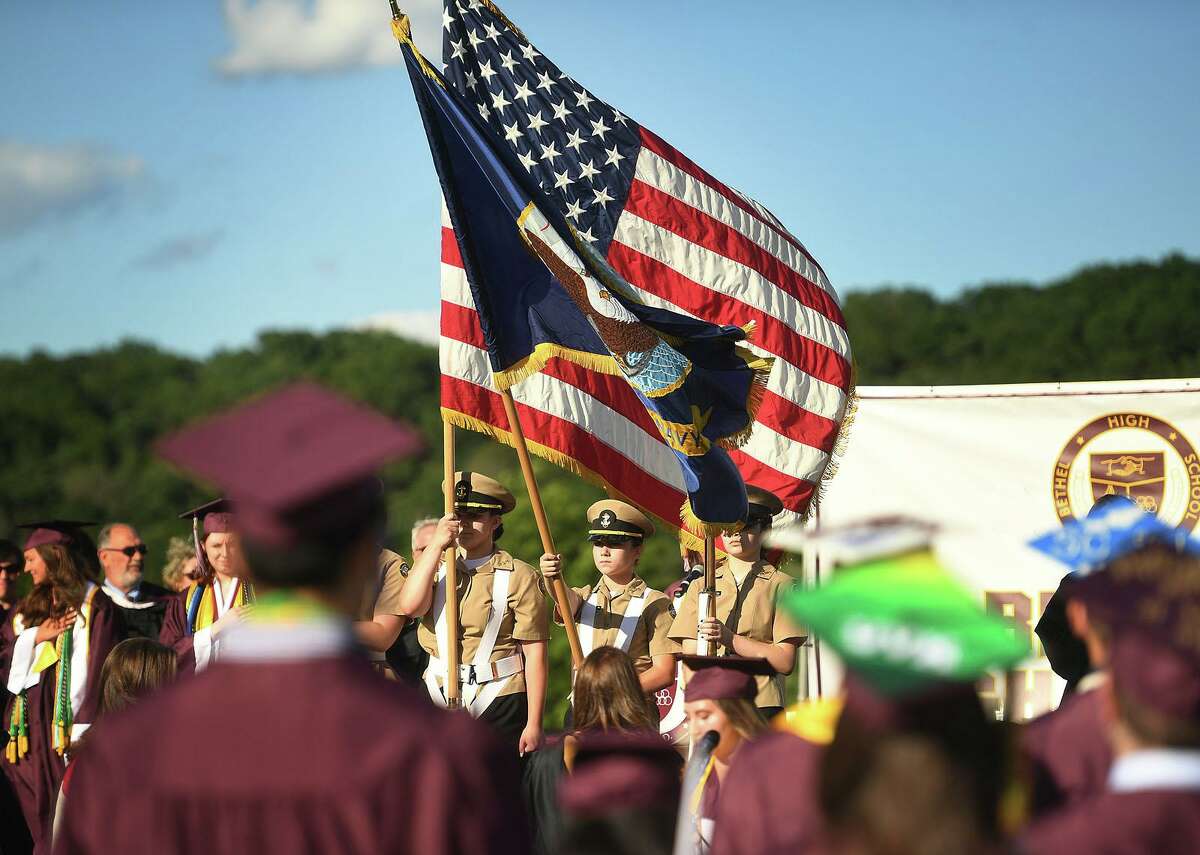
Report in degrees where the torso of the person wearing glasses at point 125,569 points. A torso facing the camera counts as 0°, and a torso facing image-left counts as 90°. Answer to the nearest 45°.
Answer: approximately 315°

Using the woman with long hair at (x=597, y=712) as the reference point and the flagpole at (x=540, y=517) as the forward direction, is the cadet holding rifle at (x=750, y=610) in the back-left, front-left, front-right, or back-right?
front-right

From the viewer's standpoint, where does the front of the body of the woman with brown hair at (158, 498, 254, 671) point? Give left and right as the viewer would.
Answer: facing the viewer and to the right of the viewer

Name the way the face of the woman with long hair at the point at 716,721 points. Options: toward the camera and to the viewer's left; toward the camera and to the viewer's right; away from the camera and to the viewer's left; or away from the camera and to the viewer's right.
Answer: toward the camera and to the viewer's left

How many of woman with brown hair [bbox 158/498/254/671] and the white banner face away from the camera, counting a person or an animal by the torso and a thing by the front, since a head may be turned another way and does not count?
0

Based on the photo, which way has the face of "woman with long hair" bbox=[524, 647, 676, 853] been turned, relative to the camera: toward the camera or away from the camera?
away from the camera

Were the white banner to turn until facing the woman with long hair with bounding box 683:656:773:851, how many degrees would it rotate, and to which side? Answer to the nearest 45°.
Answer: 0° — it already faces them

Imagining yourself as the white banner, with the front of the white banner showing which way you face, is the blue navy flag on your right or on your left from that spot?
on your right

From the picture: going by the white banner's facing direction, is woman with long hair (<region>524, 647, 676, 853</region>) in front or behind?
in front

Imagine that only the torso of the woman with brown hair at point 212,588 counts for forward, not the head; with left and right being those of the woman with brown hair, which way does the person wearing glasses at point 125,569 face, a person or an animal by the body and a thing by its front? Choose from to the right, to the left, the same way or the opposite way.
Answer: the same way

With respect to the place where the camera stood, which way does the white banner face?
facing the viewer

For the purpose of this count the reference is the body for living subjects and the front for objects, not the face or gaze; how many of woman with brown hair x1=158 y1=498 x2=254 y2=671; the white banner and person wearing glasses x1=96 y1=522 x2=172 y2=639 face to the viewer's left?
0

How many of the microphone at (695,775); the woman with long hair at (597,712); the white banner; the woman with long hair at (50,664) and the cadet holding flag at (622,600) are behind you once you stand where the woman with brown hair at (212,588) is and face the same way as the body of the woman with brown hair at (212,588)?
1
